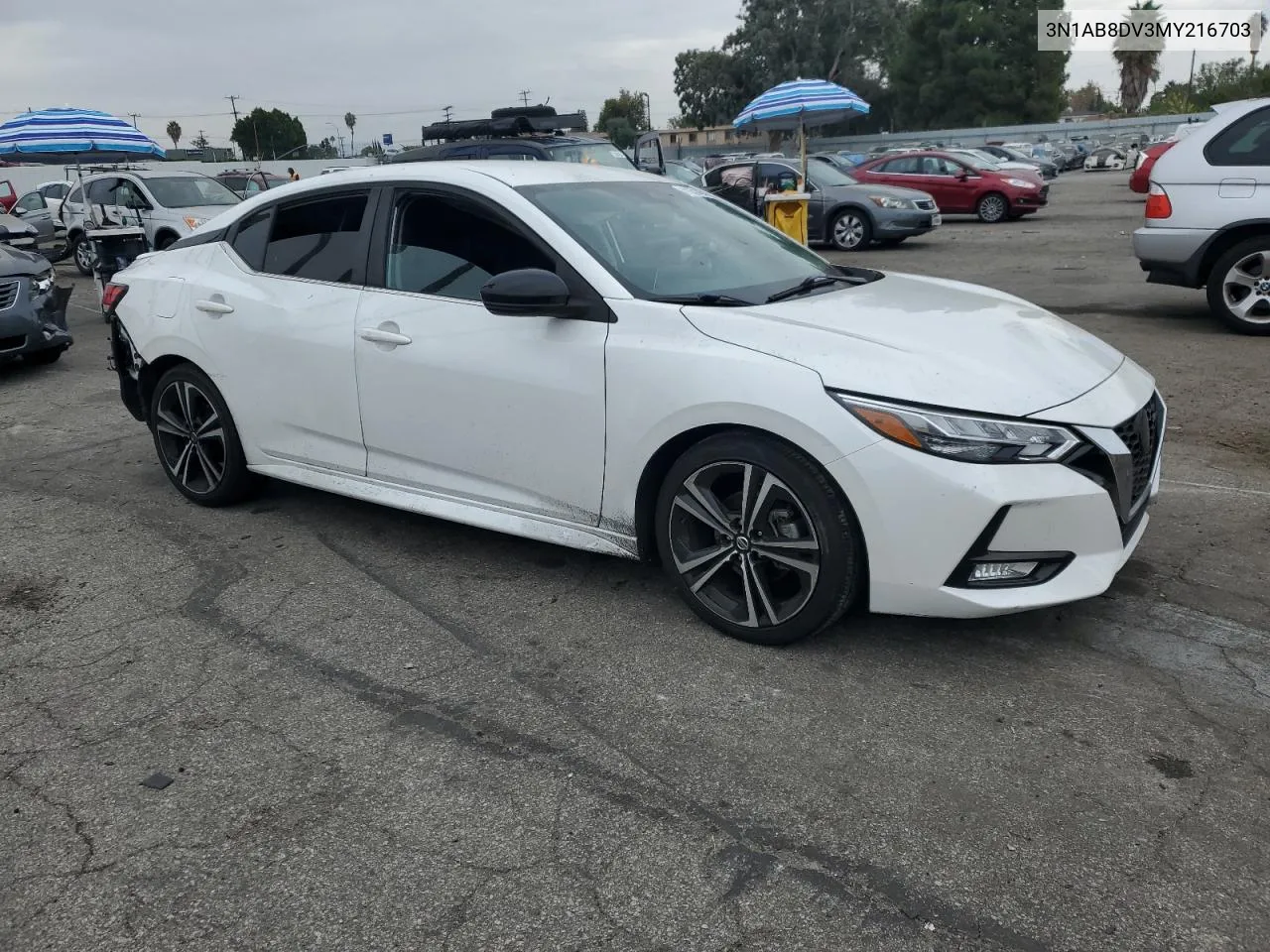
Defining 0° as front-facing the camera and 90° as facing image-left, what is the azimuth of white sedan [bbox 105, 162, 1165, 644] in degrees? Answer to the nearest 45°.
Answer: approximately 315°

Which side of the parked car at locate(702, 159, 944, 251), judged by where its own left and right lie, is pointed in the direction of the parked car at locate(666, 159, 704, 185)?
back

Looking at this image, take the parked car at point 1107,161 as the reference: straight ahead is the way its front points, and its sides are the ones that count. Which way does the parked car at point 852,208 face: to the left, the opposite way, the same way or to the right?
to the left

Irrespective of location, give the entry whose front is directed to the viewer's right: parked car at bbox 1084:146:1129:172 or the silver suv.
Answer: the silver suv

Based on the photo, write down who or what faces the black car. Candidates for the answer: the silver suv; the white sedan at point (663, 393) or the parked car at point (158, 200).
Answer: the parked car

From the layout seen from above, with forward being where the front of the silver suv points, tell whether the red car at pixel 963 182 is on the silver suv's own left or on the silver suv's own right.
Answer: on the silver suv's own left

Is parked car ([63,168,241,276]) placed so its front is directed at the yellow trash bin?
yes

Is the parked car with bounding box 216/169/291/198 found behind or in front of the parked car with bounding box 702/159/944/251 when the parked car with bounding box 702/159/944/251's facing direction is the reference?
behind

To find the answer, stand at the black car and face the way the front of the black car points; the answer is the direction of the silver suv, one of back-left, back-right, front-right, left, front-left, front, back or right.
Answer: front

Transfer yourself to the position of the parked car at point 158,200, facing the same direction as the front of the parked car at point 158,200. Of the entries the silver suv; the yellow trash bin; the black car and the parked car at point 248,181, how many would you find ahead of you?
3

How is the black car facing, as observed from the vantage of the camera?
facing the viewer and to the right of the viewer

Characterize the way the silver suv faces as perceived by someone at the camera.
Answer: facing to the right of the viewer

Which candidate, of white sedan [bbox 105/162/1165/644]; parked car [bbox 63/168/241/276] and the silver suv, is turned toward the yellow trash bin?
the parked car

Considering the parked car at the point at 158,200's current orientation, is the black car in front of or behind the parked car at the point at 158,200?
in front
